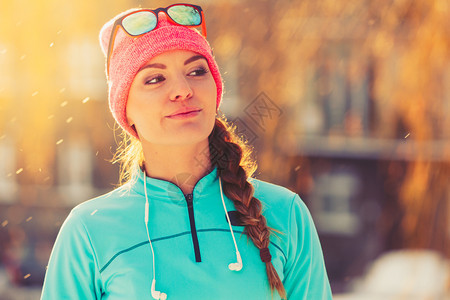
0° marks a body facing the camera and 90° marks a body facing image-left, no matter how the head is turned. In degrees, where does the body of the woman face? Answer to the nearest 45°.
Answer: approximately 0°
